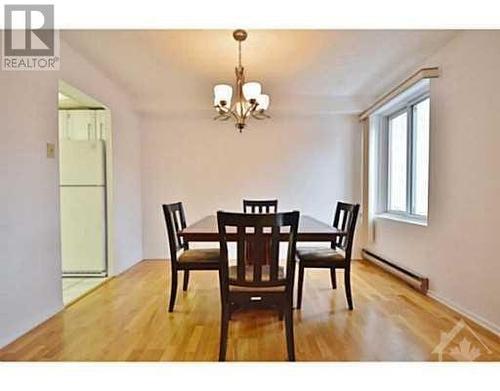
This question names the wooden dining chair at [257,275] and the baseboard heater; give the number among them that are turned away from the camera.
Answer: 1

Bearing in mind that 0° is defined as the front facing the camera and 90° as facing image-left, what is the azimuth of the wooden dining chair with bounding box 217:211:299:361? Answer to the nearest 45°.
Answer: approximately 180°

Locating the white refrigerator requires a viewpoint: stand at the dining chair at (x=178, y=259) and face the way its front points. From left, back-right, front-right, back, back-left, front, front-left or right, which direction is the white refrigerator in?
back-left

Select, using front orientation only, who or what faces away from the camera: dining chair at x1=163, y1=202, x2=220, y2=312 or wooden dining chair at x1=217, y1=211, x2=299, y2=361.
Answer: the wooden dining chair

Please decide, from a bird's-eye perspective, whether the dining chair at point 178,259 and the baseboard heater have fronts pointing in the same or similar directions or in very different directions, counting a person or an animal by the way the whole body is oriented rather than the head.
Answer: very different directions

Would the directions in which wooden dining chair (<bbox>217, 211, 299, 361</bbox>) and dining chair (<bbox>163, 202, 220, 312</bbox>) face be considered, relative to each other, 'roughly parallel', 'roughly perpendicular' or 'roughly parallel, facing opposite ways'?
roughly perpendicular

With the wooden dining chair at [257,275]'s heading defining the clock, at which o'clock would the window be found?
The window is roughly at 1 o'clock from the wooden dining chair.

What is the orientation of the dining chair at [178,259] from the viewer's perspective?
to the viewer's right

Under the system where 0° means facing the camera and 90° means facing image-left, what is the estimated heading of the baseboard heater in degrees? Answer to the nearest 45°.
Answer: approximately 45°

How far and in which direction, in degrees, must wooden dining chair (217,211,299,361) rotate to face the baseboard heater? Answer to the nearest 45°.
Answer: approximately 45° to its right
